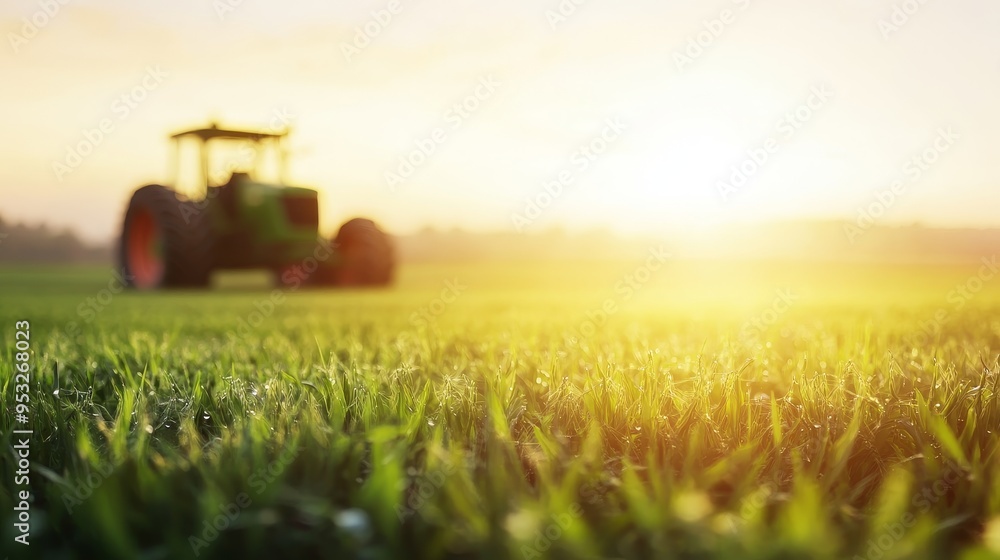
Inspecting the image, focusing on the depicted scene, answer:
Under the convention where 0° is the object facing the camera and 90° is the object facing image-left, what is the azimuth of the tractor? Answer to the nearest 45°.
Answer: approximately 315°
